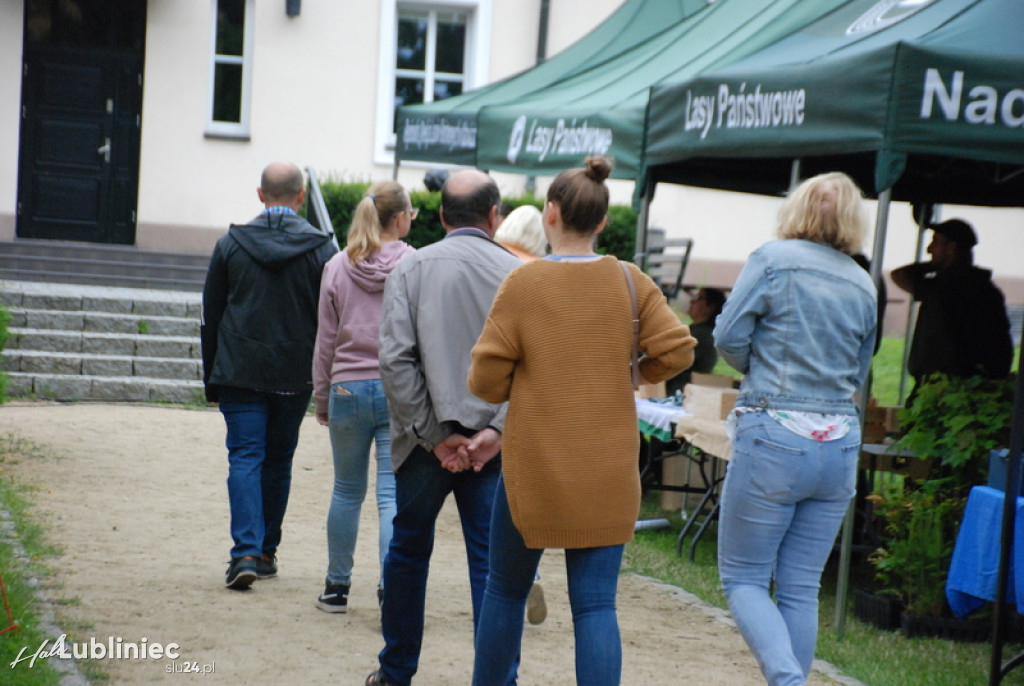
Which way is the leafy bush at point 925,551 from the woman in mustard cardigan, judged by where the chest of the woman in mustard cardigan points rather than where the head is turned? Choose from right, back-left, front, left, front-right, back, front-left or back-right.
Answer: front-right

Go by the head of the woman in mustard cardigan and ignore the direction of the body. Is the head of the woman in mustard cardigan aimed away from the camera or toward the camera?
away from the camera

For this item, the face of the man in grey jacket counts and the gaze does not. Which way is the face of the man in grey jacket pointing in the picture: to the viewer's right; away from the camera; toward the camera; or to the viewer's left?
away from the camera

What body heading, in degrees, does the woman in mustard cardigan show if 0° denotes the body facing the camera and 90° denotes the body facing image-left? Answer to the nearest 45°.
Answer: approximately 180°

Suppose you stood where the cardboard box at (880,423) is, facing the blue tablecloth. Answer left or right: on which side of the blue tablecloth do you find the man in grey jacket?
right

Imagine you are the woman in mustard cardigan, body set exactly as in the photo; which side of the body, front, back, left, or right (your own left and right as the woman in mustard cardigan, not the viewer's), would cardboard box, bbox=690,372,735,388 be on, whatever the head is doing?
front

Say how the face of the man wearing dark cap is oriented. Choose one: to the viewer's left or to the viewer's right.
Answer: to the viewer's left

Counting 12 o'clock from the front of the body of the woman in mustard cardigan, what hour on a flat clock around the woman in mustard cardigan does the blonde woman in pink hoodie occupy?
The blonde woman in pink hoodie is roughly at 11 o'clock from the woman in mustard cardigan.

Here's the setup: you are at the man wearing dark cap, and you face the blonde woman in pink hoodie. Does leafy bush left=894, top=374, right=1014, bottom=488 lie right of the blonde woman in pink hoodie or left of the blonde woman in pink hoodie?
left

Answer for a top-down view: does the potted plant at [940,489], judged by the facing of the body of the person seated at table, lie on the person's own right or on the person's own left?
on the person's own left
